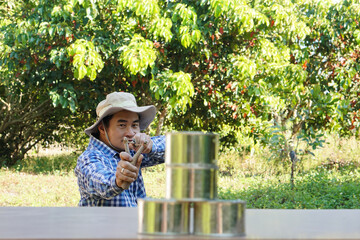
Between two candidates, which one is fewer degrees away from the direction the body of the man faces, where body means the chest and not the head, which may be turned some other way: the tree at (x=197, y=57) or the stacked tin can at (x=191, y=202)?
the stacked tin can

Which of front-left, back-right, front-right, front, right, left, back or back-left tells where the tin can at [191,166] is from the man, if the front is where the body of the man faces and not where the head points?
front-right

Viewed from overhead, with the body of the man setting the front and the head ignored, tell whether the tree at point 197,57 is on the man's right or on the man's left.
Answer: on the man's left

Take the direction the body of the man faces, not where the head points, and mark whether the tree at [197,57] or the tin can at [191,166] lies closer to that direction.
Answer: the tin can

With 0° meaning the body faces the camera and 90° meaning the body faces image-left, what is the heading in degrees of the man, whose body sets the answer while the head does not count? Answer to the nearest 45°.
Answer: approximately 315°

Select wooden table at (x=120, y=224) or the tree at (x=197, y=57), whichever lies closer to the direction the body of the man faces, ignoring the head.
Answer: the wooden table

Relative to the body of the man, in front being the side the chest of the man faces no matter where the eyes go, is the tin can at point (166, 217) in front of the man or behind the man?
in front
